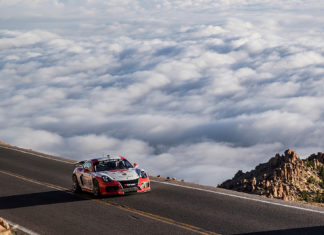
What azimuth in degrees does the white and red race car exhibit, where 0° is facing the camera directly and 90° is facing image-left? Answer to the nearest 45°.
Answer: approximately 315°

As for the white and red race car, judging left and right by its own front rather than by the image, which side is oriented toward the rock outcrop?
left

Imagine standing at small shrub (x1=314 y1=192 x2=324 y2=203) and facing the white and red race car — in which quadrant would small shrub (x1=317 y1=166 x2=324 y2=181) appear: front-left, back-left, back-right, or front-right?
back-right

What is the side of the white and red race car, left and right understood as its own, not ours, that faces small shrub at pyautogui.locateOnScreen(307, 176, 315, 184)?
left

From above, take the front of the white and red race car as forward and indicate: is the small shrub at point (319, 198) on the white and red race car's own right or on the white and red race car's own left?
on the white and red race car's own left

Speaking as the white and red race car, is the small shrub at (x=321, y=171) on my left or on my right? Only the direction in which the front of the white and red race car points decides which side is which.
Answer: on my left
